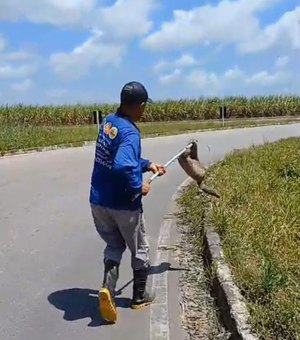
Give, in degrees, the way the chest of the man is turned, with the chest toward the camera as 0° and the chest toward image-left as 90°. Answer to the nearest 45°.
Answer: approximately 225°
